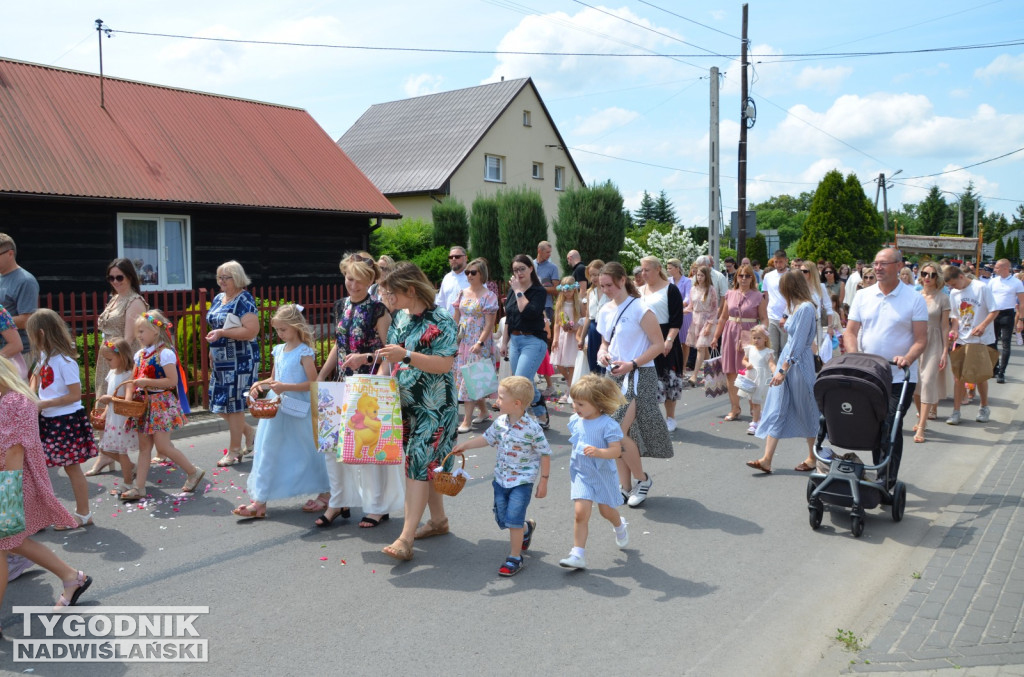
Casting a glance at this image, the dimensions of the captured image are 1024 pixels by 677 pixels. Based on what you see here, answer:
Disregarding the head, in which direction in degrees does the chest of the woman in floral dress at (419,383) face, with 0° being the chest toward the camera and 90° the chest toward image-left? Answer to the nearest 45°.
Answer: approximately 90°

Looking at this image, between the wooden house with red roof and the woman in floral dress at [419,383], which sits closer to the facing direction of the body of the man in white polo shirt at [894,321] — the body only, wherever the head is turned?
the woman in floral dress

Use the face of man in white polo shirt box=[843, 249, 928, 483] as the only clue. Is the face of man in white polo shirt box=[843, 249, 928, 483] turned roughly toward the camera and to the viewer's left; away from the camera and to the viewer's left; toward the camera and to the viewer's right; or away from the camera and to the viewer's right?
toward the camera and to the viewer's left

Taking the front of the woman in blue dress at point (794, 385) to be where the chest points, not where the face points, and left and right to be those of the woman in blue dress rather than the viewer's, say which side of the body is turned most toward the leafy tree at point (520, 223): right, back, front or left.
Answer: right

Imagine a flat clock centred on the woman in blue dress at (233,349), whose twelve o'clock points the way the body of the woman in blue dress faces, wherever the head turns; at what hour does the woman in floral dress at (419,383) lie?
The woman in floral dress is roughly at 10 o'clock from the woman in blue dress.

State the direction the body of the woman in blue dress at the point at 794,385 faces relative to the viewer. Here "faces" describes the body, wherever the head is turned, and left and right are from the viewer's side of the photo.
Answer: facing to the left of the viewer

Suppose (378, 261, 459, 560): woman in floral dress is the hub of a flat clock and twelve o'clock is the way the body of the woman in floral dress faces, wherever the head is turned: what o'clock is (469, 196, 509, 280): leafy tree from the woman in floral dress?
The leafy tree is roughly at 3 o'clock from the woman in floral dress.

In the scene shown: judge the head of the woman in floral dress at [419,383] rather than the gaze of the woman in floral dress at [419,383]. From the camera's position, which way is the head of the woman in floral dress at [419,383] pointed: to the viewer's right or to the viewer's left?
to the viewer's left

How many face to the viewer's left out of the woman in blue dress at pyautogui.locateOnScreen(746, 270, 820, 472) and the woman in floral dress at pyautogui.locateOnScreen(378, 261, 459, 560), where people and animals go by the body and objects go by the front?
2

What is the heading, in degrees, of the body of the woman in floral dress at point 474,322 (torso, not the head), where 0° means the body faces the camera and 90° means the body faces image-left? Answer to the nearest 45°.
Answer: approximately 45°
